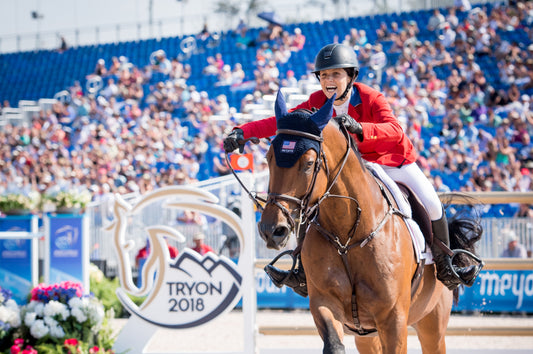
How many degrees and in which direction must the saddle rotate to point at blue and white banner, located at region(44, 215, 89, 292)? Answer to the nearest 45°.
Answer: approximately 90° to its right

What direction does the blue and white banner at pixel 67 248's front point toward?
toward the camera

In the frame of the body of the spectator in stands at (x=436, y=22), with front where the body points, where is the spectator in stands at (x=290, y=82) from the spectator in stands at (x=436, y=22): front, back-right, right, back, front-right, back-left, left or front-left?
front-right

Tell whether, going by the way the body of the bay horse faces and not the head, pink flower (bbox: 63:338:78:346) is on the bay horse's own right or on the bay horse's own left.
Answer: on the bay horse's own right

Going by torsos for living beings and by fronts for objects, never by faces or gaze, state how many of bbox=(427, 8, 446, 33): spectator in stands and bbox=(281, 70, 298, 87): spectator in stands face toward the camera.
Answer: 2

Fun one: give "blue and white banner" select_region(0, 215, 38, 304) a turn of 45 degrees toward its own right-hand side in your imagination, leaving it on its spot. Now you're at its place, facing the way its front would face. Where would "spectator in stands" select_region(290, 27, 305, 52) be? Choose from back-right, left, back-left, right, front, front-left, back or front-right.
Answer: back

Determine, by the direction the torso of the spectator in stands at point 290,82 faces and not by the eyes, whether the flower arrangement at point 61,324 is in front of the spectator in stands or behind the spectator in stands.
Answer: in front

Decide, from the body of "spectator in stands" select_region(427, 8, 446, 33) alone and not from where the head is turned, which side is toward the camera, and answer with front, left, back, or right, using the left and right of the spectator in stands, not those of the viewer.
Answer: front

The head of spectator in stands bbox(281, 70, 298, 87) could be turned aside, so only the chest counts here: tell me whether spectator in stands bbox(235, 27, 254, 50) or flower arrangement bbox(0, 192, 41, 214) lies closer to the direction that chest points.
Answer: the flower arrangement

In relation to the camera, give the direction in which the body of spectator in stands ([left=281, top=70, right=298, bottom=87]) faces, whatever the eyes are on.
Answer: toward the camera

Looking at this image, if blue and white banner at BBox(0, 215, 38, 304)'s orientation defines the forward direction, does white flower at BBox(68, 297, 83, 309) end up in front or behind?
in front

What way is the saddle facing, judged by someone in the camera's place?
facing the viewer and to the left of the viewer

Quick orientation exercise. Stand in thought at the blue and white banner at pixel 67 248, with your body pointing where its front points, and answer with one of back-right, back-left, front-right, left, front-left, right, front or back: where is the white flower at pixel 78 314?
front

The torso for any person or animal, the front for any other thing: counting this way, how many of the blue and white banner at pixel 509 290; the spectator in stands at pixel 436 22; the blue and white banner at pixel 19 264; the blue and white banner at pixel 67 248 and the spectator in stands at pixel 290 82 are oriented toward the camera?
5

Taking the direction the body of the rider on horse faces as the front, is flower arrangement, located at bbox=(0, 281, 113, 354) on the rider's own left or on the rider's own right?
on the rider's own right

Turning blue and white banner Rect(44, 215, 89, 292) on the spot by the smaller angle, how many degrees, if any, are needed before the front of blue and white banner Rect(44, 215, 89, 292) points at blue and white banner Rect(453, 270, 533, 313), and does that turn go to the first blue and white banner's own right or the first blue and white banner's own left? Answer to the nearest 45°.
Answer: approximately 90° to the first blue and white banner's own left

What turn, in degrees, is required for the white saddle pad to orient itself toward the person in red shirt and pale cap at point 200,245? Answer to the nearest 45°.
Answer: approximately 90° to its right

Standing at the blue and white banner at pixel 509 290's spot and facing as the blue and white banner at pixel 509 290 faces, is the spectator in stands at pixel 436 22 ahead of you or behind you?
behind
